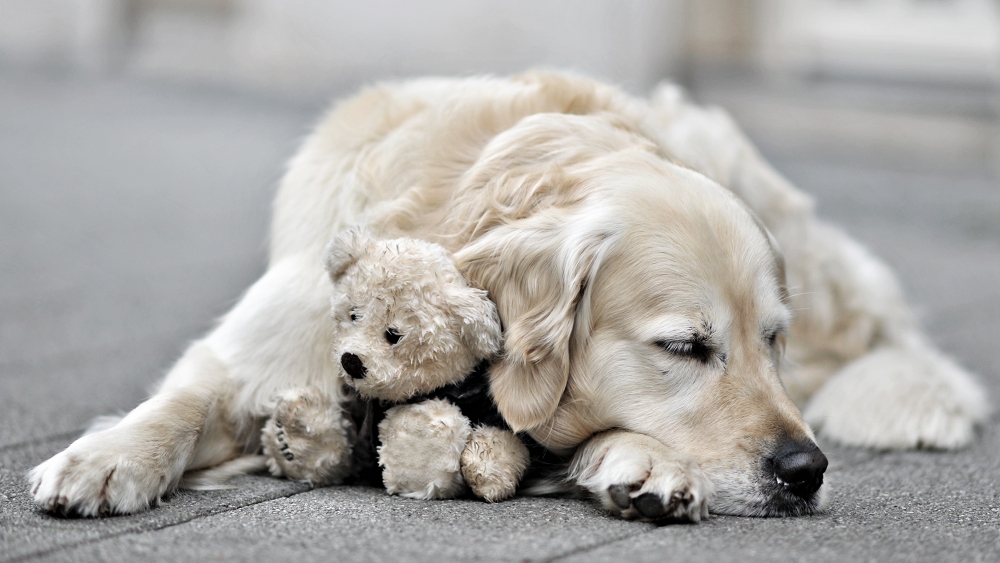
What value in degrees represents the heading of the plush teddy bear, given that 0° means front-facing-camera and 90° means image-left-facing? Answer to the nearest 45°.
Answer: approximately 45°
